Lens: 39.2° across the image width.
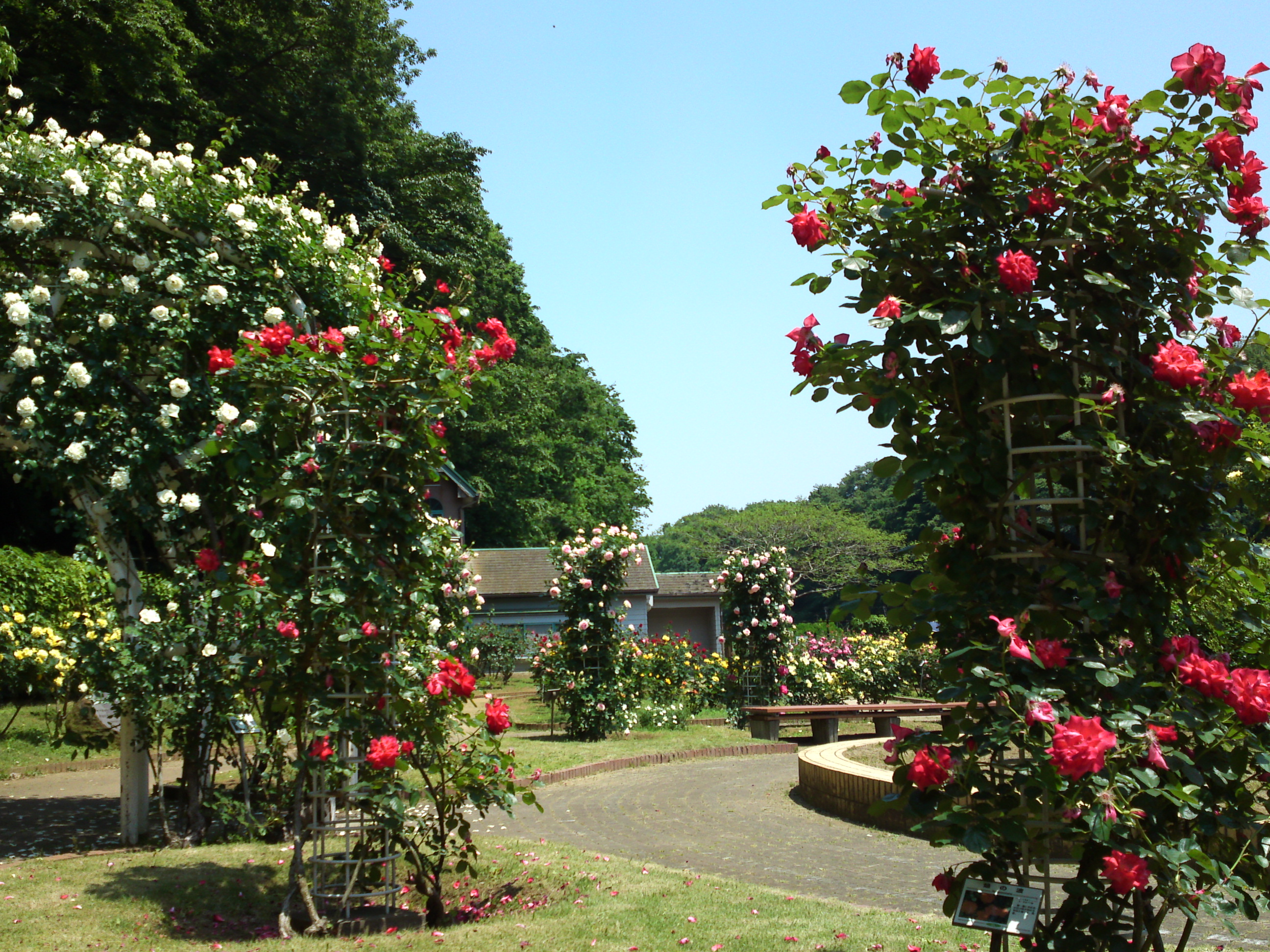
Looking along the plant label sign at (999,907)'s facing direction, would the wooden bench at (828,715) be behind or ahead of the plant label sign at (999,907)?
behind

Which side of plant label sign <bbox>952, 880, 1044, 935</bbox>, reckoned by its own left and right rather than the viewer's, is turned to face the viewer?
front

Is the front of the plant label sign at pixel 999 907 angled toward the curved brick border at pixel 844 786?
no

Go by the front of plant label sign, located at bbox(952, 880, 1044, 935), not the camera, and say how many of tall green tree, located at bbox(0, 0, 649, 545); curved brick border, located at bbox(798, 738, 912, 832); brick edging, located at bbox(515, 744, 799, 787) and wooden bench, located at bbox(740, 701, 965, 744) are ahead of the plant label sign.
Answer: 0

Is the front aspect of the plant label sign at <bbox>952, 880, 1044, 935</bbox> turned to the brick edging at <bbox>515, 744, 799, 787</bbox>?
no

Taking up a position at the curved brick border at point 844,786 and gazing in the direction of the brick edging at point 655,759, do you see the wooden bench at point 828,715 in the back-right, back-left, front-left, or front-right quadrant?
front-right

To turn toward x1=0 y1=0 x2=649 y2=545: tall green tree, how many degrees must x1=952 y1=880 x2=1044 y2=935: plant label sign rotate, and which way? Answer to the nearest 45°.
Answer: approximately 135° to its right

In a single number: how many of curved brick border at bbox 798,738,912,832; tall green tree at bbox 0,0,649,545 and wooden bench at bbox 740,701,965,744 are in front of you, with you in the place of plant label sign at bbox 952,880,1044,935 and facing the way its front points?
0

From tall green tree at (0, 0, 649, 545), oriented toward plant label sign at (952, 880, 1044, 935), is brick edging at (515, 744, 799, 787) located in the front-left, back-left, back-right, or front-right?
front-left
